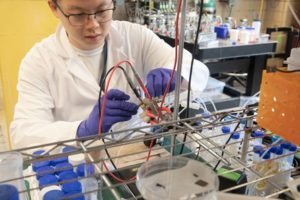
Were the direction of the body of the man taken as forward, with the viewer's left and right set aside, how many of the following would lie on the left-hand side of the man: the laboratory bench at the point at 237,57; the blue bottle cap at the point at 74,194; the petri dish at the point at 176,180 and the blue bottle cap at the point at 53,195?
1

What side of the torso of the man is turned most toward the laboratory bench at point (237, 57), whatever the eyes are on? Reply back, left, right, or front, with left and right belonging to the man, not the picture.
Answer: left

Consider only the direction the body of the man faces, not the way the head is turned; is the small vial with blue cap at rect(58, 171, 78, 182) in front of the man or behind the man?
in front

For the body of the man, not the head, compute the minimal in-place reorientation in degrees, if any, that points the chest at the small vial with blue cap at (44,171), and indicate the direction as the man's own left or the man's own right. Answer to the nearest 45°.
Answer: approximately 45° to the man's own right

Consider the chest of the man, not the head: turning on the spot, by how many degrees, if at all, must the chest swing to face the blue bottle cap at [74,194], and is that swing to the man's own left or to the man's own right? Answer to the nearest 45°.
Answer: approximately 45° to the man's own right

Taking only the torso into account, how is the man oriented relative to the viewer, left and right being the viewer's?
facing the viewer and to the right of the viewer

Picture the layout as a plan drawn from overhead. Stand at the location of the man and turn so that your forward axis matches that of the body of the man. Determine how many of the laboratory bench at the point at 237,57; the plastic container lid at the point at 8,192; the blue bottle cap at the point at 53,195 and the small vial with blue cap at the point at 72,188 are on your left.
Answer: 1

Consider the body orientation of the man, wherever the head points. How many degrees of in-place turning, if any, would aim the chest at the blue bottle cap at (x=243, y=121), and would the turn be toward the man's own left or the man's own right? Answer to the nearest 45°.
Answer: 0° — they already face it

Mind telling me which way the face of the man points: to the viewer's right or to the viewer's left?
to the viewer's right

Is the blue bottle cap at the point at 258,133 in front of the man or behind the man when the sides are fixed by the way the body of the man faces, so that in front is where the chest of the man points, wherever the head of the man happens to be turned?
in front

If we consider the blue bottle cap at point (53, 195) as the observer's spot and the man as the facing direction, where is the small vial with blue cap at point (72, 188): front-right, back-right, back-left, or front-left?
front-right

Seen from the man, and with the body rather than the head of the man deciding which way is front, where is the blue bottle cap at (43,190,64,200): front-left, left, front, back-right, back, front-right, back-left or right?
front-right

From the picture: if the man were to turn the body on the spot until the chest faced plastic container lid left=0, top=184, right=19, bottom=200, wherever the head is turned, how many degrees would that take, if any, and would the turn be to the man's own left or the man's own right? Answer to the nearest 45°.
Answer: approximately 45° to the man's own right

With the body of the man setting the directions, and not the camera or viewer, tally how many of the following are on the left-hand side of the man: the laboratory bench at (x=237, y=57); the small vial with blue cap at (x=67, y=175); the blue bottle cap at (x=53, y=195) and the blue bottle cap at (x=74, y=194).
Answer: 1
